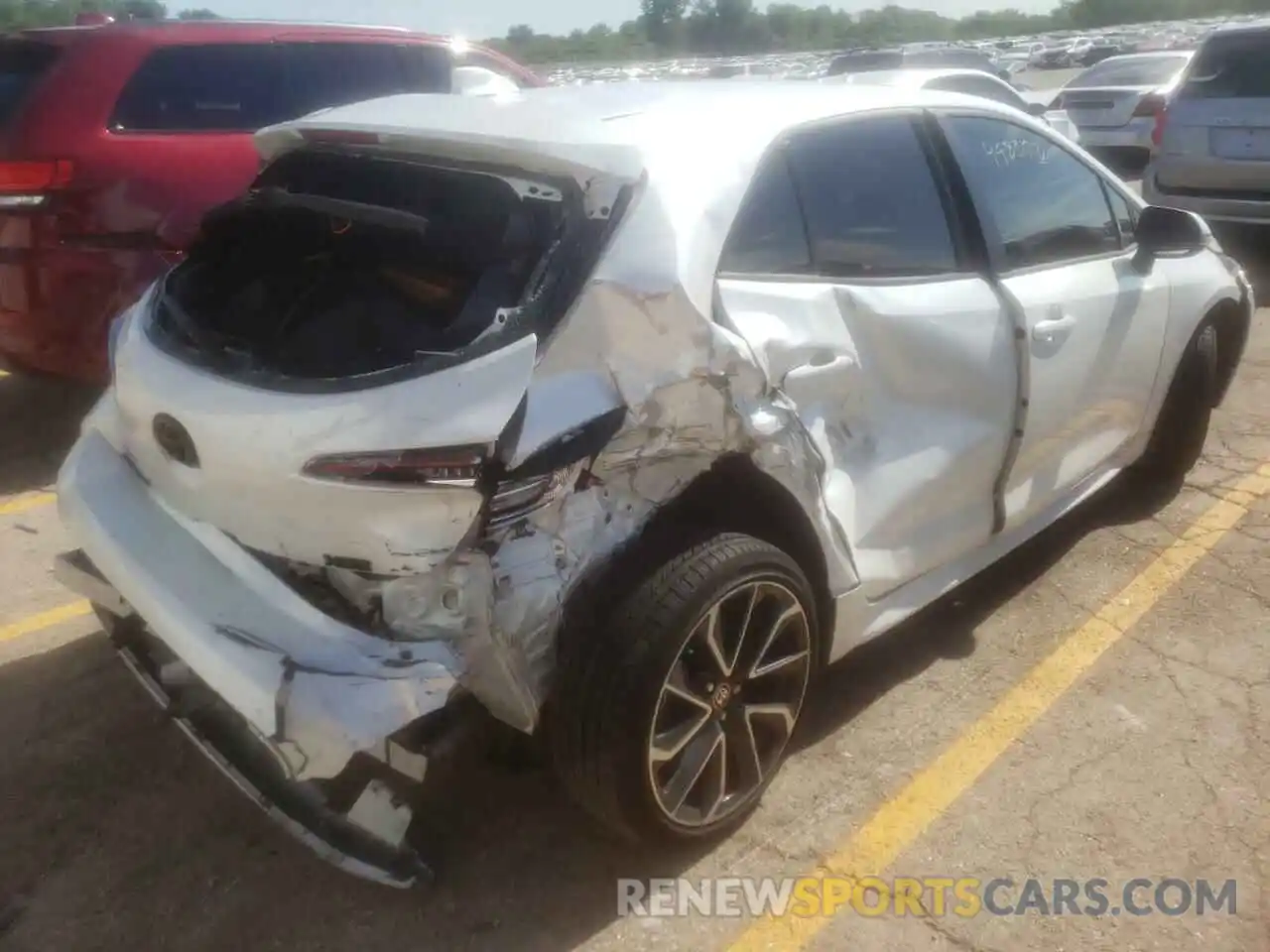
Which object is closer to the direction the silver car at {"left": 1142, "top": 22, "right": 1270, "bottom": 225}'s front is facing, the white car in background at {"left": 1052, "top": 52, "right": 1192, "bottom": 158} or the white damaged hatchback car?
the white car in background

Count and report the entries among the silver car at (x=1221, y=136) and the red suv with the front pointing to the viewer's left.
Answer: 0

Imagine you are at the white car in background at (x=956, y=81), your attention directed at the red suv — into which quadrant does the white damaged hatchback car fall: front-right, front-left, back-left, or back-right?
front-left

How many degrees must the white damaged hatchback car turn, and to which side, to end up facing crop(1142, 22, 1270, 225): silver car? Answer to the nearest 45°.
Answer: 0° — it already faces it

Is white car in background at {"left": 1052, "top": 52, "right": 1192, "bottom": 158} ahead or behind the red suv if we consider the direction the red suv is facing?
ahead

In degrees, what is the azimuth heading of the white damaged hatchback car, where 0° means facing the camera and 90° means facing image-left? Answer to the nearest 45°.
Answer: approximately 225°

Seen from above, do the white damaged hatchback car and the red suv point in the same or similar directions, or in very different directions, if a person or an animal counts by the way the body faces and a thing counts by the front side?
same or similar directions

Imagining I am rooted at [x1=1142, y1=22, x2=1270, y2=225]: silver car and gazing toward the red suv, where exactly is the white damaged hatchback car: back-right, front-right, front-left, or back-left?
front-left

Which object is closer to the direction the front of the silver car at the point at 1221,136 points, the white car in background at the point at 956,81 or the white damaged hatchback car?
the white car in background

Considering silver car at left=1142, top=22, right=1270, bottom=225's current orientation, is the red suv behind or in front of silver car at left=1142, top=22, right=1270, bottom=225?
behind

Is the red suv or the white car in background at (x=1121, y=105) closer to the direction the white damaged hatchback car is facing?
the white car in background

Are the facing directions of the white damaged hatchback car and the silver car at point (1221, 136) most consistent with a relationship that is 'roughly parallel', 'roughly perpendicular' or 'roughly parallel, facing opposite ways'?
roughly parallel

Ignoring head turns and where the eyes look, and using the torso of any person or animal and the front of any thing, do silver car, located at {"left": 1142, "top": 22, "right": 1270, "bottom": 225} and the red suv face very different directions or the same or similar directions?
same or similar directions

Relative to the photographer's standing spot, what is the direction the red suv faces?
facing away from the viewer and to the right of the viewer

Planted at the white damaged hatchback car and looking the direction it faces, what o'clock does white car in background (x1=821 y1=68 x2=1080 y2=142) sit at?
The white car in background is roughly at 11 o'clock from the white damaged hatchback car.

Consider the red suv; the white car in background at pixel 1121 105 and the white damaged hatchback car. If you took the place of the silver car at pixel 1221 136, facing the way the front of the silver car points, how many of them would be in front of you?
1

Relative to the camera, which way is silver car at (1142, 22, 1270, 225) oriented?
away from the camera
